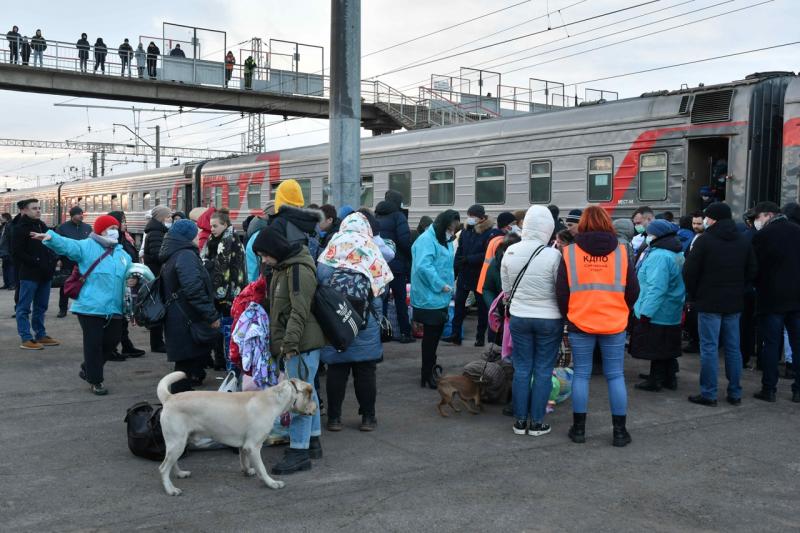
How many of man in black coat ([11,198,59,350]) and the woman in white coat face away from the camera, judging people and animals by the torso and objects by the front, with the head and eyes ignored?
1

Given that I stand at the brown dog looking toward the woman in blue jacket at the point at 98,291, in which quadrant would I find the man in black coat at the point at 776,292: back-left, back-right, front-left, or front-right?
back-right

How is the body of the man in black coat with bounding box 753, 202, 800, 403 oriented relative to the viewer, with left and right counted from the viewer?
facing away from the viewer and to the left of the viewer

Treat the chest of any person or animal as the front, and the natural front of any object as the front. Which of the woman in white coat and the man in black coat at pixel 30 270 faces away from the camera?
the woman in white coat

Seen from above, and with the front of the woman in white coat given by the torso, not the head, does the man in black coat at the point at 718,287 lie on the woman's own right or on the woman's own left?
on the woman's own right

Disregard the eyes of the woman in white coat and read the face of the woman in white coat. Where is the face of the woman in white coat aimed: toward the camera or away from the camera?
away from the camera

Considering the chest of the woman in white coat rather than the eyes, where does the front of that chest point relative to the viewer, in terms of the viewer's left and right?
facing away from the viewer
